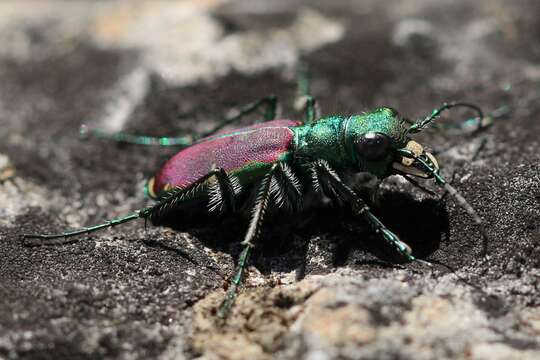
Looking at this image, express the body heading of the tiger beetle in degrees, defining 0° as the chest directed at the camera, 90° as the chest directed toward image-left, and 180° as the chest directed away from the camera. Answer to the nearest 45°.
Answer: approximately 270°
